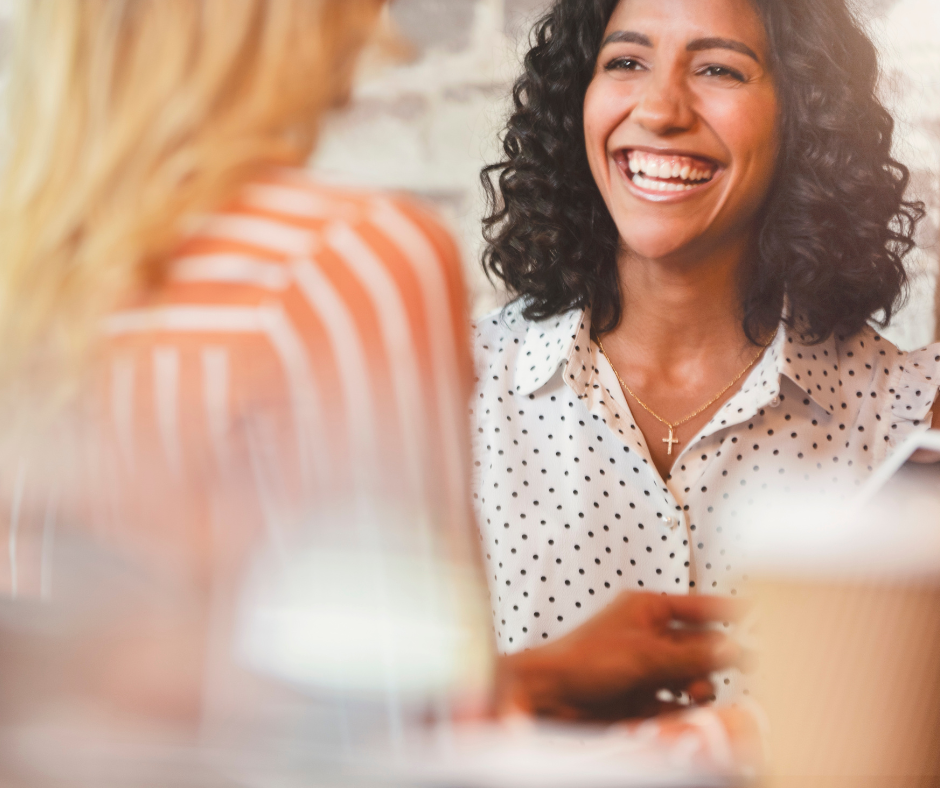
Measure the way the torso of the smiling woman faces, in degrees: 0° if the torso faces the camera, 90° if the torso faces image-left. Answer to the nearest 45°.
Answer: approximately 0°

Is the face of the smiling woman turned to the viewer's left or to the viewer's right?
to the viewer's left

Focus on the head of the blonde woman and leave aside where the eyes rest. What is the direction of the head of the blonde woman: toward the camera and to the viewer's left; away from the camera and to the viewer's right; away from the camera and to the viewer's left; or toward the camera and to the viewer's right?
away from the camera and to the viewer's right
